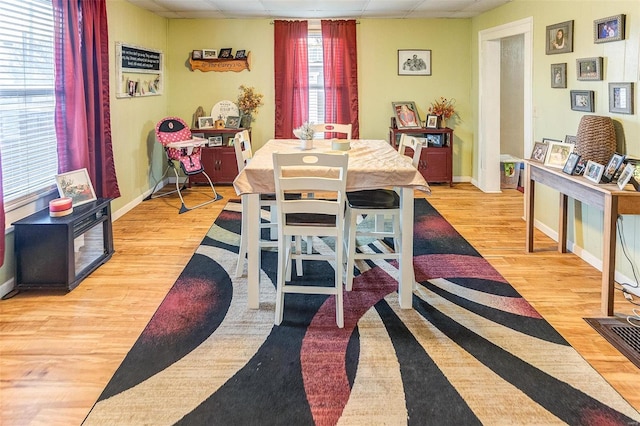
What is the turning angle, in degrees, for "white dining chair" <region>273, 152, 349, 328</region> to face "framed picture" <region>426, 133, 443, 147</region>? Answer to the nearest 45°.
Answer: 0° — it already faces it

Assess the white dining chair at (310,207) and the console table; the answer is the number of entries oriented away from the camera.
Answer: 1

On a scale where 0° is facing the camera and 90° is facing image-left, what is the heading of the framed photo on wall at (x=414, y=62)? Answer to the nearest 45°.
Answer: approximately 0°

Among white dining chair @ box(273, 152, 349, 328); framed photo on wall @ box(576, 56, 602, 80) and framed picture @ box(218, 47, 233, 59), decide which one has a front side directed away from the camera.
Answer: the white dining chair

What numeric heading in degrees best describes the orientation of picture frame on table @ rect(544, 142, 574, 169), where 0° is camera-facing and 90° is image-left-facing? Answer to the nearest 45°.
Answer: approximately 45°

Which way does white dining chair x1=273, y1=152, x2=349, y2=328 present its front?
away from the camera

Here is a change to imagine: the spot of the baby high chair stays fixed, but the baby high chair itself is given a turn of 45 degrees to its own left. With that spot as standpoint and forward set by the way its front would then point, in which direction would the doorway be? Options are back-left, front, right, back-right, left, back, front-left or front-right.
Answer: front
